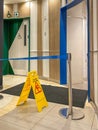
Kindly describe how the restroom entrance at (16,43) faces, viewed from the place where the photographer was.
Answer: facing the viewer
